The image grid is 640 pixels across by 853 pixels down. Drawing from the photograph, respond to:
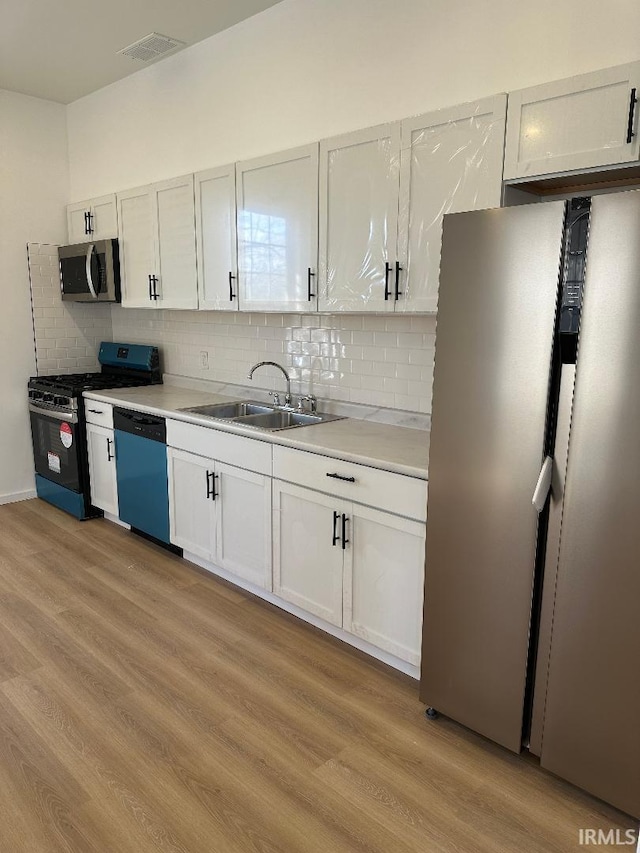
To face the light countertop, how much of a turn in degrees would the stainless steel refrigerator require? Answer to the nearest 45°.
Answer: approximately 90° to its right

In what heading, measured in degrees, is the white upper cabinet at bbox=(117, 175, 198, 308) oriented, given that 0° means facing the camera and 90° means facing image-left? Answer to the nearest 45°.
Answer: approximately 45°

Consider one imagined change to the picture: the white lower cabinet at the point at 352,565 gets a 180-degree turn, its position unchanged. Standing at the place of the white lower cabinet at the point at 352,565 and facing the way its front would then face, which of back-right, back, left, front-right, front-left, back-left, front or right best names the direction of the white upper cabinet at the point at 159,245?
left

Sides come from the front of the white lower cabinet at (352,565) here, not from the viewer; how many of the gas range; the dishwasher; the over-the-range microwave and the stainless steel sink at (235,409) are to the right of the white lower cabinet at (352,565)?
4

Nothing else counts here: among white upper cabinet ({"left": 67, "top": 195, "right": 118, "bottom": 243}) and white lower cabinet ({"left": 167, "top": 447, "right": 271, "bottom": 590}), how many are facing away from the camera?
0

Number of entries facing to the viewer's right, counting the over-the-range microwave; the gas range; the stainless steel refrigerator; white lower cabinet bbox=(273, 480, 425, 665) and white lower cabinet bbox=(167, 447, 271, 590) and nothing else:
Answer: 0

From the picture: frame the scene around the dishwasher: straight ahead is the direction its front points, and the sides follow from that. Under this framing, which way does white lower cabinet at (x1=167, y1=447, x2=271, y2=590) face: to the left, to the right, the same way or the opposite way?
the same way

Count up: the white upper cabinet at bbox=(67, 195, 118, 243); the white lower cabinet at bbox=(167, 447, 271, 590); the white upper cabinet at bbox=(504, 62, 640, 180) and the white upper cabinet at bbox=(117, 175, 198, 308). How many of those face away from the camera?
0

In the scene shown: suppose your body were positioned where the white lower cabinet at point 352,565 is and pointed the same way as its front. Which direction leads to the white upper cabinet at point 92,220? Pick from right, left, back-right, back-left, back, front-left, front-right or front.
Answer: right

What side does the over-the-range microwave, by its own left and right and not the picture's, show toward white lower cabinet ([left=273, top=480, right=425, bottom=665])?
left

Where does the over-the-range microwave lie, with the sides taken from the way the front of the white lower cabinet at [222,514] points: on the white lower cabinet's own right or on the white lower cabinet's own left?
on the white lower cabinet's own right

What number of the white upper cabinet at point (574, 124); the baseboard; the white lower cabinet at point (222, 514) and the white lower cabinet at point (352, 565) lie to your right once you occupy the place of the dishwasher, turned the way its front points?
1

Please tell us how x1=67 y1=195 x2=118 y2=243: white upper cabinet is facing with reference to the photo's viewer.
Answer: facing the viewer and to the left of the viewer
